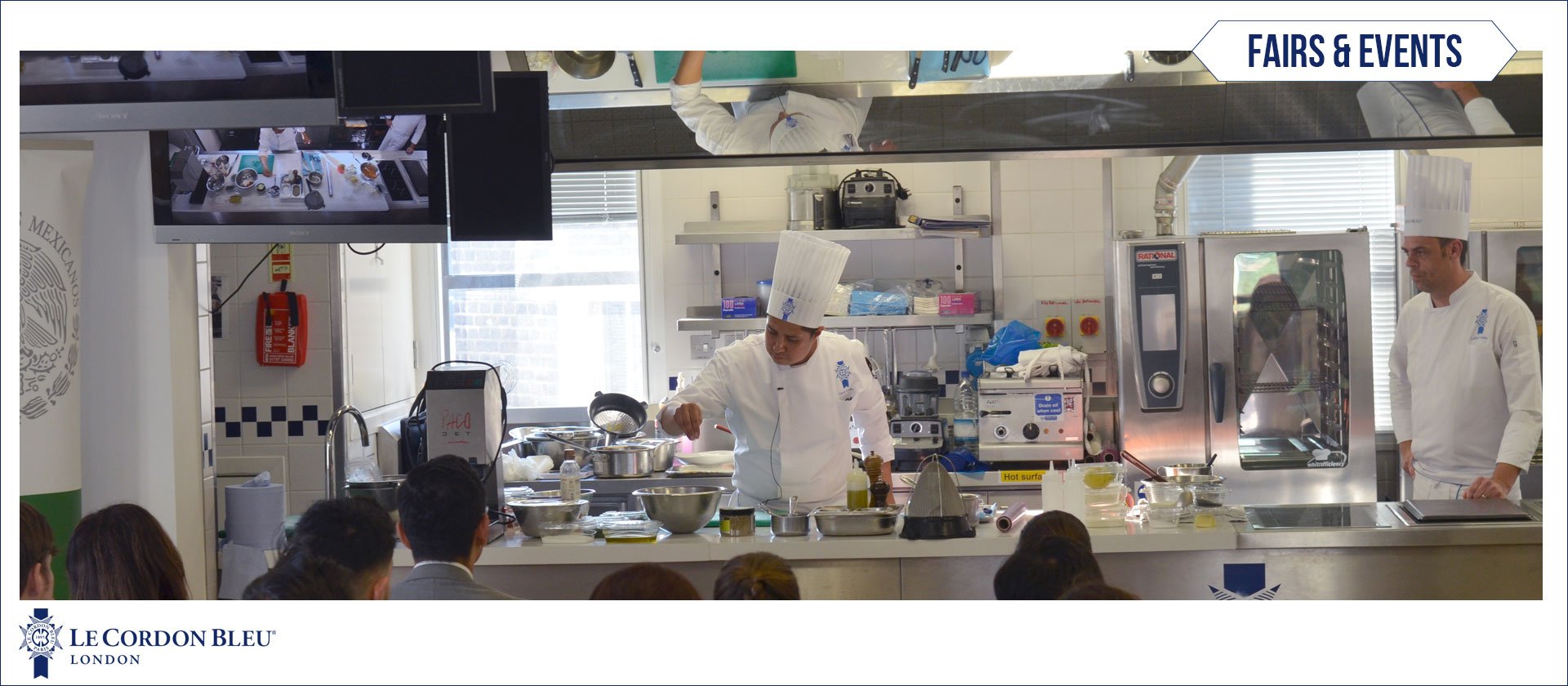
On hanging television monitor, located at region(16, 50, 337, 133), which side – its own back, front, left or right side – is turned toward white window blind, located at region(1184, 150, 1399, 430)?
left

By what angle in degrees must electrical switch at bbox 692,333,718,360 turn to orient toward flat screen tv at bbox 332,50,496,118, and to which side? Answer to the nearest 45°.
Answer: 0° — it already faces it

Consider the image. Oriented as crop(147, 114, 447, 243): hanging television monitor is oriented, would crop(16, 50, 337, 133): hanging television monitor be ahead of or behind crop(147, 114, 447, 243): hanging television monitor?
ahead

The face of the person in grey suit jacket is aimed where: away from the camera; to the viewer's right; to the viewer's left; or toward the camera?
away from the camera

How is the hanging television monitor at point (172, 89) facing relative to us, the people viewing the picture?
facing the viewer

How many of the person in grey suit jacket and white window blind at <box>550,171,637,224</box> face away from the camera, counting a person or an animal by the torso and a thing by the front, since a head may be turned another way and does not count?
1

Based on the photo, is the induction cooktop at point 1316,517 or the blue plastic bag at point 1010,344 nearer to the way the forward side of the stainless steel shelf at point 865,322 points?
the induction cooktop

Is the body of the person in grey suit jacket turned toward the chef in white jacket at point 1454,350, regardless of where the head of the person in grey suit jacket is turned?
no

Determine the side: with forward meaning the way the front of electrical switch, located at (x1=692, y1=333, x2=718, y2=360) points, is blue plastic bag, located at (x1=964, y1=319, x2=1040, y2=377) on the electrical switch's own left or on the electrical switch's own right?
on the electrical switch's own left

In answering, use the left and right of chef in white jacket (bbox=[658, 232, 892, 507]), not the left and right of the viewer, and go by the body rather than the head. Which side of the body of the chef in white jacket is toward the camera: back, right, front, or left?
front

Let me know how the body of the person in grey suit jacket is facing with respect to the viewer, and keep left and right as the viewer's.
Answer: facing away from the viewer

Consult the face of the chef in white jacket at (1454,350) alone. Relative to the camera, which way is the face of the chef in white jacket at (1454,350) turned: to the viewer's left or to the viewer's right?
to the viewer's left

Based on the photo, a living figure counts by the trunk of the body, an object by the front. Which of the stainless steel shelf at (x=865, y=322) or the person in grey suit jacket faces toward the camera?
the stainless steel shelf

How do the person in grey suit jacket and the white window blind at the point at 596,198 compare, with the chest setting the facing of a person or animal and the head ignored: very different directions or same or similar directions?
very different directions

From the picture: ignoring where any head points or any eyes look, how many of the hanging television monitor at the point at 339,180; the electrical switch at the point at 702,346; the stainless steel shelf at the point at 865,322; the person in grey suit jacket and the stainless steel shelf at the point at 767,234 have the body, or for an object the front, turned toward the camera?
4

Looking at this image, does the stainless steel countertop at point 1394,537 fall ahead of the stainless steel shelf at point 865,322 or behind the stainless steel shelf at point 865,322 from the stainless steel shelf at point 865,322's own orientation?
ahead

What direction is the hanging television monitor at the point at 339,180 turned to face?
toward the camera

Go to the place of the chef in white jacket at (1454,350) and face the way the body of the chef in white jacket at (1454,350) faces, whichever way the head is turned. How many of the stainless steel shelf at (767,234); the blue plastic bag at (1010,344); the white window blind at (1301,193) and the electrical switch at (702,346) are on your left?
0
